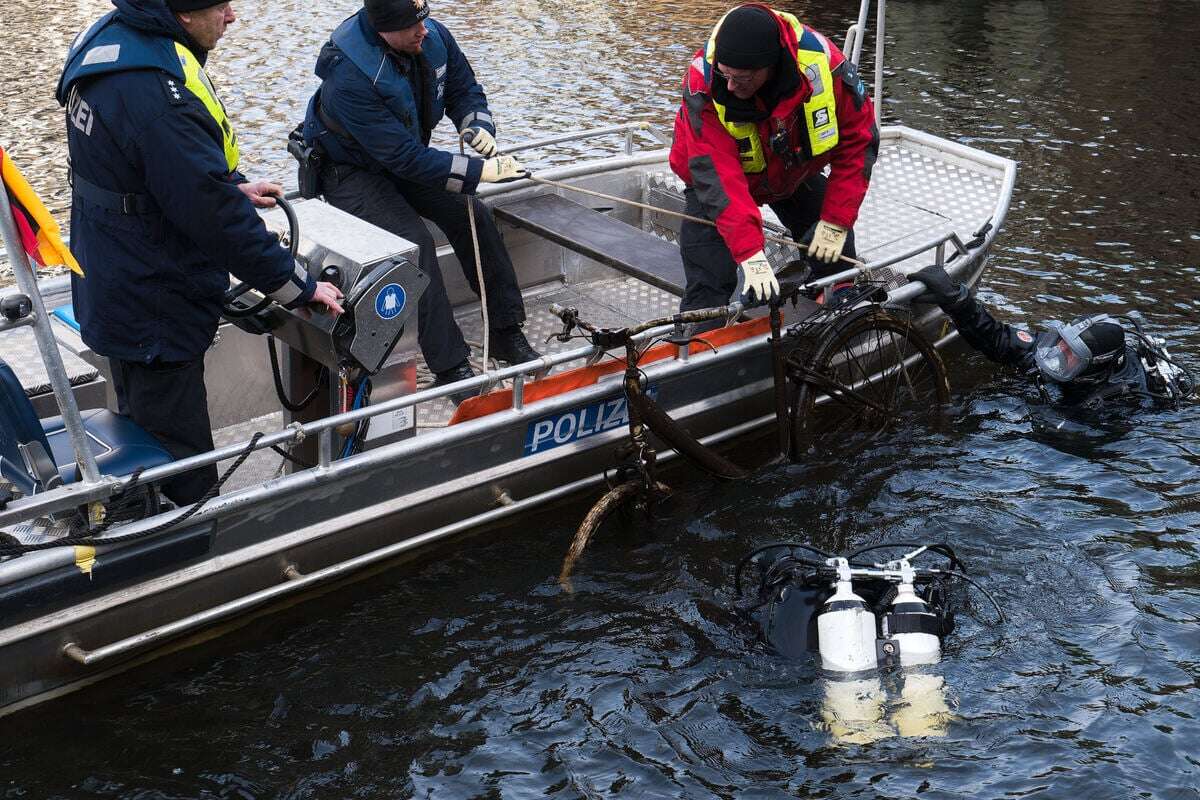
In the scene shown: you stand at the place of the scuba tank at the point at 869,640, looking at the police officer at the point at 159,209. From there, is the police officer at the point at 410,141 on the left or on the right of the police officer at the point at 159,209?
right

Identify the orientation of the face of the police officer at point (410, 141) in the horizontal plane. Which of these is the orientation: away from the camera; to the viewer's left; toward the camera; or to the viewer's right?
to the viewer's right

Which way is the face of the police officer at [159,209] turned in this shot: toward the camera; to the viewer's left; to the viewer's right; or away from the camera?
to the viewer's right

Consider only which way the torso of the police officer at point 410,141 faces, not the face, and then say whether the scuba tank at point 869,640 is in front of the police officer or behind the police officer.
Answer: in front

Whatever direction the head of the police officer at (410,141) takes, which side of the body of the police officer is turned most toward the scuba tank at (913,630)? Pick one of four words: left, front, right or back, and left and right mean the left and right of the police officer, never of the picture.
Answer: front

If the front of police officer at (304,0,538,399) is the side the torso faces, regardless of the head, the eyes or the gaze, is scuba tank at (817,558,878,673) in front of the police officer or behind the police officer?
in front

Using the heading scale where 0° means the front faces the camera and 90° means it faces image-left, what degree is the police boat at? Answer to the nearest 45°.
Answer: approximately 225°

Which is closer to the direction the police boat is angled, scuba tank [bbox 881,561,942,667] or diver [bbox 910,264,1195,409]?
the diver

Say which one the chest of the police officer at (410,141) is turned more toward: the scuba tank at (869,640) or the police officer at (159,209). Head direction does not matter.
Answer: the scuba tank
